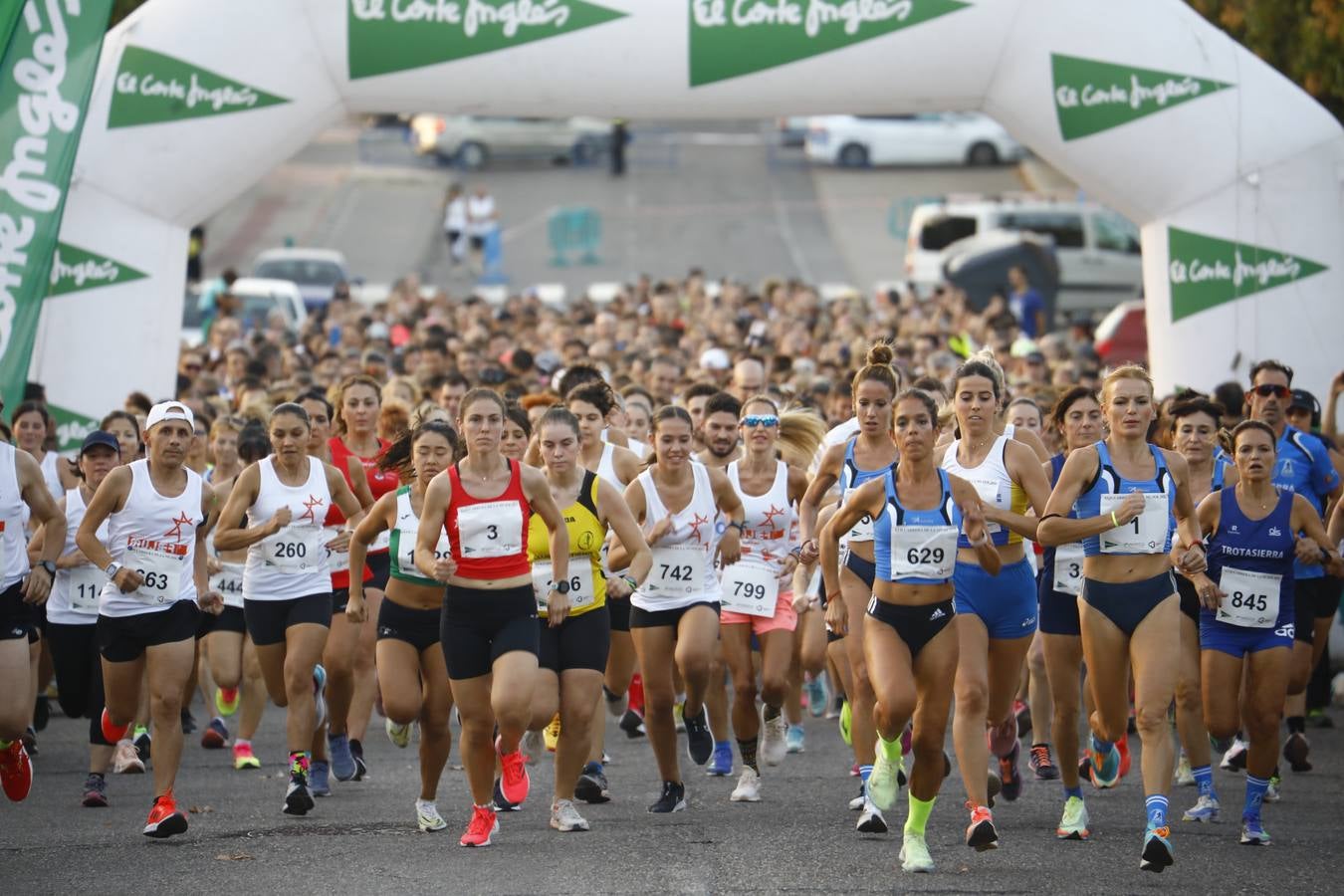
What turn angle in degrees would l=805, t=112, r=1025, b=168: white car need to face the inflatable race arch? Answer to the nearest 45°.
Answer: approximately 90° to its right

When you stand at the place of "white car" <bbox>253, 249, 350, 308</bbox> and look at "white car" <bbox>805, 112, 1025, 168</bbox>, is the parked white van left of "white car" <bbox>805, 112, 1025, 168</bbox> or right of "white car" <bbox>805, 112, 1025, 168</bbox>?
right

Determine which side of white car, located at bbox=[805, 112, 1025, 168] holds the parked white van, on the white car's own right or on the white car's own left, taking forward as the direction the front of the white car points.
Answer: on the white car's own right

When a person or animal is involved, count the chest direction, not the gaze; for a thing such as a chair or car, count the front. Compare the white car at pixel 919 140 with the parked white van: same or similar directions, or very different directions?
same or similar directions

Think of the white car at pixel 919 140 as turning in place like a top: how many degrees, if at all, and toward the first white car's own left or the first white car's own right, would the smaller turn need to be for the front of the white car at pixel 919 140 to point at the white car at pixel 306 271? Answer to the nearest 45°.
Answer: approximately 135° to the first white car's own right

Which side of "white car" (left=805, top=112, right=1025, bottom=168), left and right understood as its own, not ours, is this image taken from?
right

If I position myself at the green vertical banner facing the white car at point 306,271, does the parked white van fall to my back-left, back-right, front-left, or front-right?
front-right
